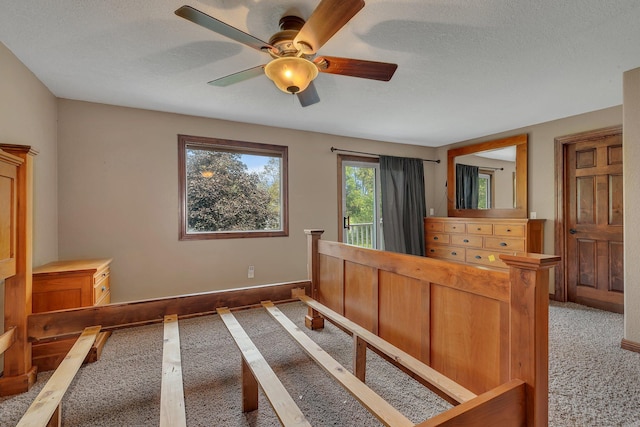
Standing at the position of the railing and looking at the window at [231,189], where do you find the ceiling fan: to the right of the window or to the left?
left

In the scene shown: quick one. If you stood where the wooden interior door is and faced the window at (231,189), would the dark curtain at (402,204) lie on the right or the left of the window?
right

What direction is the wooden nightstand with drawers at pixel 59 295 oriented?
to the viewer's right

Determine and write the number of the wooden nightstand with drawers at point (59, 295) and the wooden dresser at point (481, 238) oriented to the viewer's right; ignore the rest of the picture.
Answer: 1

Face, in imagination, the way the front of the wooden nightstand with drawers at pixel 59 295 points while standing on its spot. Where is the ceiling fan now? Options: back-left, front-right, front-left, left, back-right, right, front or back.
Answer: front-right
